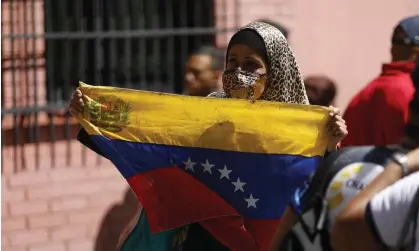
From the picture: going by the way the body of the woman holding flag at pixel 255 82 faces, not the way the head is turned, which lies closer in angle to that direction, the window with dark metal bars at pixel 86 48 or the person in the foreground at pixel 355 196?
the person in the foreground

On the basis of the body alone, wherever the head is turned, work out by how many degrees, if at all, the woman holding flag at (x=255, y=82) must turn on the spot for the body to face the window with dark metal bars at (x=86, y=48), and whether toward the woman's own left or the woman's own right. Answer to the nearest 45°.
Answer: approximately 135° to the woman's own right

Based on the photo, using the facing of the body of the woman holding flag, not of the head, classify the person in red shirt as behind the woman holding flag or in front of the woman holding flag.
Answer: behind

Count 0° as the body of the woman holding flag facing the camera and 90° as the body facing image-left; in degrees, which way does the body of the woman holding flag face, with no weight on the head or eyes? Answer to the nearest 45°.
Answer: approximately 45°

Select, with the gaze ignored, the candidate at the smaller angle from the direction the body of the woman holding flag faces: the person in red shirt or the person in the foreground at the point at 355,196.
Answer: the person in the foreground

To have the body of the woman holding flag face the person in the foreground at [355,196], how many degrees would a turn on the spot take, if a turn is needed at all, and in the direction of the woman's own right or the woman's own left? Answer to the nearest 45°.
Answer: approximately 45° to the woman's own left
